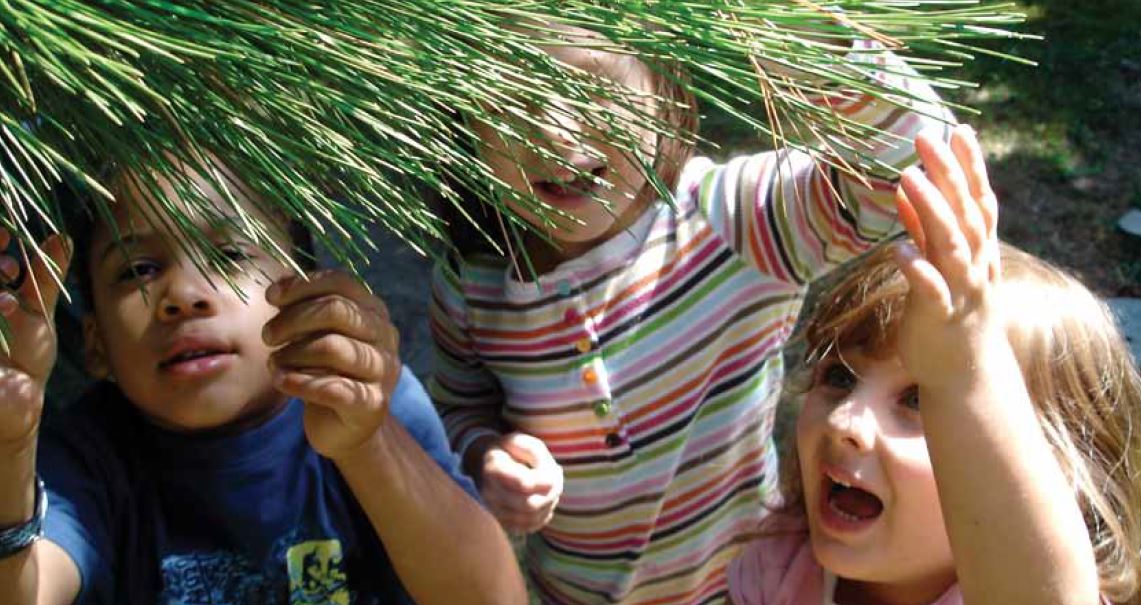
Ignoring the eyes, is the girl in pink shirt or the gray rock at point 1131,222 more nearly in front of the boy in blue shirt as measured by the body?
the girl in pink shirt

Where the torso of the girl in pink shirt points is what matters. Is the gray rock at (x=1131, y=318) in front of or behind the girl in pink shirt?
behind

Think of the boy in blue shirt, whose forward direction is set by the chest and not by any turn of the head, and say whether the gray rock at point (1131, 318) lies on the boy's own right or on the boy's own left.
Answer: on the boy's own left

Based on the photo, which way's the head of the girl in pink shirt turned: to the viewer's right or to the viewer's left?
to the viewer's left

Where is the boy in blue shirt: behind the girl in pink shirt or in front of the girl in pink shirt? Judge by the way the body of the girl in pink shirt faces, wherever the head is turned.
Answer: in front

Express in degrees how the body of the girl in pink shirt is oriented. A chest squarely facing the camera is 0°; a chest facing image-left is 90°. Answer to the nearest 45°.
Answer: approximately 45°

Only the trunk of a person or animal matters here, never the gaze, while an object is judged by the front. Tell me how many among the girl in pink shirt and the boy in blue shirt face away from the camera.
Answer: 0

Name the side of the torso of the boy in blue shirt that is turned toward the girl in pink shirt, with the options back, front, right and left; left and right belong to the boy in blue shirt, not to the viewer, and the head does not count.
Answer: left

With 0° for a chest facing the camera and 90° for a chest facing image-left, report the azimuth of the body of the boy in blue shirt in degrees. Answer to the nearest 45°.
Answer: approximately 0°

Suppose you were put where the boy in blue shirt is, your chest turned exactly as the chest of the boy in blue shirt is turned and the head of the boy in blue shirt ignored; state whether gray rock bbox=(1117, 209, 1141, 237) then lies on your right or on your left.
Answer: on your left
